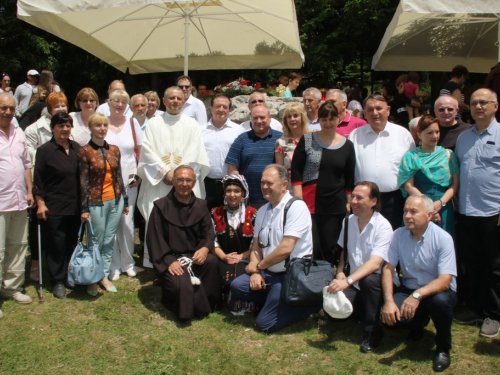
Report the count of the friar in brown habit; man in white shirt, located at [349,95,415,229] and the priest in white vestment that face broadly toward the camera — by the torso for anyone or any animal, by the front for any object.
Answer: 3

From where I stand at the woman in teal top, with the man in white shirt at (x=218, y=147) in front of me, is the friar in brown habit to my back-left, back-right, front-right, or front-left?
front-left

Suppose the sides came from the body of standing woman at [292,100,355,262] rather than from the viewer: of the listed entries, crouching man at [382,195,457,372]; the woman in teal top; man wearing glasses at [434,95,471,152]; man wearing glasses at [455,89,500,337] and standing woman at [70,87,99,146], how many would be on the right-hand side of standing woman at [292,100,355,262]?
1

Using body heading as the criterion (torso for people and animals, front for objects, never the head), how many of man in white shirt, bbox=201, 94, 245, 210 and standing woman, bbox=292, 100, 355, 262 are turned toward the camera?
2

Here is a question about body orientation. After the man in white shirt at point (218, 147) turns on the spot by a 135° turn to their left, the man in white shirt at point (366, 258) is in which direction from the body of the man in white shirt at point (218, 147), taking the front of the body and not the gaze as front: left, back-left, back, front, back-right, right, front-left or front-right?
right

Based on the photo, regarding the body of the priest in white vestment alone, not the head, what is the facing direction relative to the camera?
toward the camera

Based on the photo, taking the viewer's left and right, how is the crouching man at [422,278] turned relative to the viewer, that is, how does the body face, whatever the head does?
facing the viewer and to the left of the viewer

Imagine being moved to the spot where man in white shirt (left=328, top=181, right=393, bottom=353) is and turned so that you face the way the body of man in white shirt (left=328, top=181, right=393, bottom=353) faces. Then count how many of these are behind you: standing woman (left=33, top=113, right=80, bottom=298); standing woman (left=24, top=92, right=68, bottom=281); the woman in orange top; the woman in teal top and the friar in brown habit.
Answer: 1

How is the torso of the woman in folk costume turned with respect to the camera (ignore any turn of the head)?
toward the camera

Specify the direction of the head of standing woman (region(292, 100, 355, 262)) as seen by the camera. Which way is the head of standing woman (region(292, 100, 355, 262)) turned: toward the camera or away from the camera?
toward the camera

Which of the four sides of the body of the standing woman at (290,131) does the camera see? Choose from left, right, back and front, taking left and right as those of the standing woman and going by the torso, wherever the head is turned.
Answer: front

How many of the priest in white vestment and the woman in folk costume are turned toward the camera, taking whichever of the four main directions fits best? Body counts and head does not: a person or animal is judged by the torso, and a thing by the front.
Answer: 2

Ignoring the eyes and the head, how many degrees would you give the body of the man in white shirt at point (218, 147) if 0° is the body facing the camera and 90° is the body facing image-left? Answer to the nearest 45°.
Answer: approximately 0°
